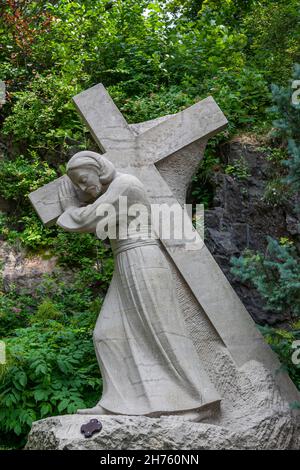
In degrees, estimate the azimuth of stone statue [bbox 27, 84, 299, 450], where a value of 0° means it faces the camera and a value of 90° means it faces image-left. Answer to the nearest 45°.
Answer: approximately 45°
